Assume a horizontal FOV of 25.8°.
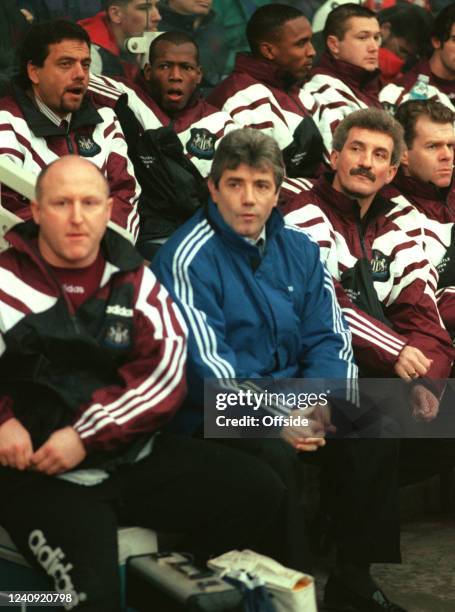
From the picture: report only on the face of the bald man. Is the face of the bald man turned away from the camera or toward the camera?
toward the camera

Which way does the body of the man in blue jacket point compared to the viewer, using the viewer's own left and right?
facing the viewer and to the right of the viewer

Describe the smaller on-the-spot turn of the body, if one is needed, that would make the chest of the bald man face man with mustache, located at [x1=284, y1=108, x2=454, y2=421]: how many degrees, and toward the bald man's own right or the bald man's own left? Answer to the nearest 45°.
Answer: approximately 135° to the bald man's own left

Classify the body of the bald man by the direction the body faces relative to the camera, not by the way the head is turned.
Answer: toward the camera

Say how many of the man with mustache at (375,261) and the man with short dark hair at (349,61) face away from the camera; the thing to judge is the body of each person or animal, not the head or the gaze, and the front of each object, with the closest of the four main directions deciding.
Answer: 0

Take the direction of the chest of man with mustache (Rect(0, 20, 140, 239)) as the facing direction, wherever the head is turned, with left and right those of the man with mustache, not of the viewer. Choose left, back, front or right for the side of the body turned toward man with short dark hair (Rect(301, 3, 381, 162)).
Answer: left

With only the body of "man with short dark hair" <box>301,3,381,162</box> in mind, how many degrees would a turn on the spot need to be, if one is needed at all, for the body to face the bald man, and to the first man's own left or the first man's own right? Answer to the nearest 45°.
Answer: approximately 45° to the first man's own right

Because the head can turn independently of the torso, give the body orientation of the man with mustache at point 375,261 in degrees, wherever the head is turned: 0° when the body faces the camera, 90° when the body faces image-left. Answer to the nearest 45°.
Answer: approximately 315°

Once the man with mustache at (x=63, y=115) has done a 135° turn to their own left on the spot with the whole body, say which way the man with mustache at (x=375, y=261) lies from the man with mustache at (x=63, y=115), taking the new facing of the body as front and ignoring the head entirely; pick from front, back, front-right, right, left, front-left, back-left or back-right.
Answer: right

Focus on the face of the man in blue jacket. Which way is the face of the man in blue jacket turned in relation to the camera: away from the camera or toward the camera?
toward the camera

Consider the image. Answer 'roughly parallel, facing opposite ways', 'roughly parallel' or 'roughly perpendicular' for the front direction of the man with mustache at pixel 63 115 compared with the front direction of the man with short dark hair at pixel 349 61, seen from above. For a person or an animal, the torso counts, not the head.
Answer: roughly parallel
